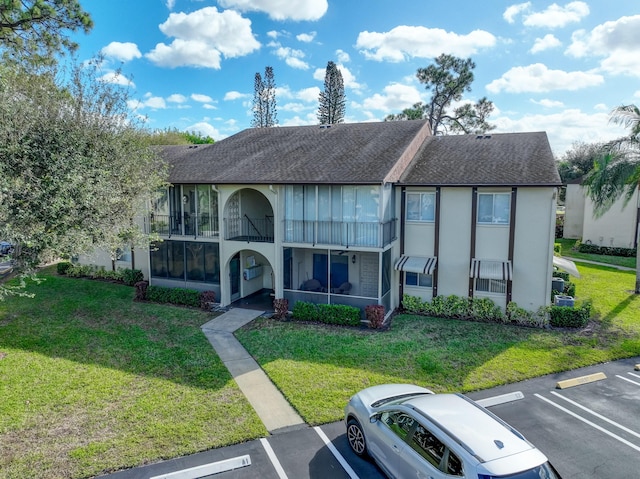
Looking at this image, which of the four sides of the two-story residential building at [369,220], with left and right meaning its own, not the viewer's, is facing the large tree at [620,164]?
left

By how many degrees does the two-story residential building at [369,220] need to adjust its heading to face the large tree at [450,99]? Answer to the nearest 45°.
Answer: approximately 180°

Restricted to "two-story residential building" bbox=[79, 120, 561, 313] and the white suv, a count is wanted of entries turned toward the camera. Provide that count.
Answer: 1

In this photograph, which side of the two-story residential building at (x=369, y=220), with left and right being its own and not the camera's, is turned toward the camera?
front

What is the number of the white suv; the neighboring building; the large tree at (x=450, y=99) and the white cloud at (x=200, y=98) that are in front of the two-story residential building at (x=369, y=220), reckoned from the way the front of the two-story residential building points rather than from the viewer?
1

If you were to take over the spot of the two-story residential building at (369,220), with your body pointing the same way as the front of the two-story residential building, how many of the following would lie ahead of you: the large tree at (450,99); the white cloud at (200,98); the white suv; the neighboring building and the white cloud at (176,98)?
1

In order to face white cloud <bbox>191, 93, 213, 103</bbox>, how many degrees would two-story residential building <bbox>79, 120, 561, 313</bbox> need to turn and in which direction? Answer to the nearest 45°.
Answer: approximately 135° to its right

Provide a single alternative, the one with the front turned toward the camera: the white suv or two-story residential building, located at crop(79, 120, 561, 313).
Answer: the two-story residential building
